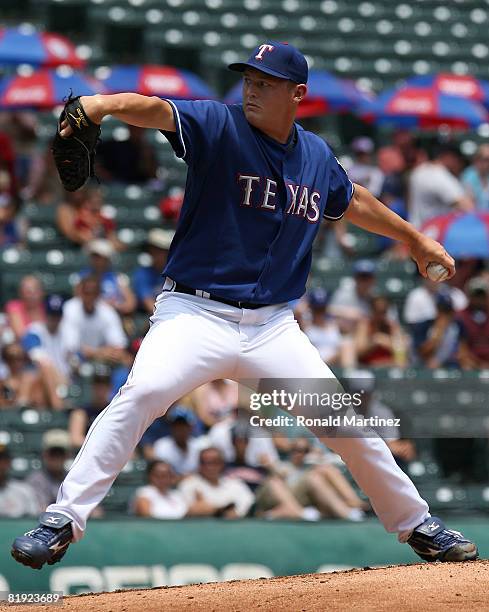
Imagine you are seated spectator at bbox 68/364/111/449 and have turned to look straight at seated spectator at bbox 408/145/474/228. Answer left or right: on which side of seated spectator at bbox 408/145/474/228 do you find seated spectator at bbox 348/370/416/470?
right

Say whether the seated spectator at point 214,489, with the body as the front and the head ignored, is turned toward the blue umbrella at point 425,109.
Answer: no

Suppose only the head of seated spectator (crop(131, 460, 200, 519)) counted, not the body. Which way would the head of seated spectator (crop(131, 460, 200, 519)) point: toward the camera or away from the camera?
toward the camera

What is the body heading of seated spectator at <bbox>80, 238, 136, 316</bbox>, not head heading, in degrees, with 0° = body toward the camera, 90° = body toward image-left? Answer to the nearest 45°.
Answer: approximately 0°

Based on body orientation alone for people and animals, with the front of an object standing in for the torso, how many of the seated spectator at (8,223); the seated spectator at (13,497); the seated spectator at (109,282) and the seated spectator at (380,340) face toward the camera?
4

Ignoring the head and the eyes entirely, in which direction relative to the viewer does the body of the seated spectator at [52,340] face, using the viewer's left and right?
facing the viewer

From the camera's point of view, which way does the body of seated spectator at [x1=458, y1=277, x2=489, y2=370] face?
toward the camera

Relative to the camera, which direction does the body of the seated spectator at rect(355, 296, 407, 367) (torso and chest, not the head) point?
toward the camera

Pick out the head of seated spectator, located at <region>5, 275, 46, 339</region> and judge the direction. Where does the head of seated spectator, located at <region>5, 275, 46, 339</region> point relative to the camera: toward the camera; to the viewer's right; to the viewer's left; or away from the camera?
toward the camera

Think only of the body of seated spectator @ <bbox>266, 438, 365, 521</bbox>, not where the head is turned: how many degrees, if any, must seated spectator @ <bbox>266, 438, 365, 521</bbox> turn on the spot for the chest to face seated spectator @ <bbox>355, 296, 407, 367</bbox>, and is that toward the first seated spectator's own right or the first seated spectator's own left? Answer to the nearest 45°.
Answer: approximately 135° to the first seated spectator's own left

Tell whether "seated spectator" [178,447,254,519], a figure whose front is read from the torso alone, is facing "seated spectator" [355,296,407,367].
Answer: no

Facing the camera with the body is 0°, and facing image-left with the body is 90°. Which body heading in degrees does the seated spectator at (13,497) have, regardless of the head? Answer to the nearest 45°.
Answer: approximately 0°

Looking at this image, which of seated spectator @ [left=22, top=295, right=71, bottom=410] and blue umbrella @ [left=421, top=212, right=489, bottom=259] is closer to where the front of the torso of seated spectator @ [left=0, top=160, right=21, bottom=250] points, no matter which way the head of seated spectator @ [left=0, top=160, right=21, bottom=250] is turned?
the seated spectator

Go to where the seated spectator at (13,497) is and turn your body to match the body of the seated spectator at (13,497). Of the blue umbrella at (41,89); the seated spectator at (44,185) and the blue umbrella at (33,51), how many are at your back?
3

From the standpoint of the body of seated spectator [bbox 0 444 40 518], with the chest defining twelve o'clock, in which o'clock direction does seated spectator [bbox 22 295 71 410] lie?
seated spectator [bbox 22 295 71 410] is roughly at 6 o'clock from seated spectator [bbox 0 444 40 518].

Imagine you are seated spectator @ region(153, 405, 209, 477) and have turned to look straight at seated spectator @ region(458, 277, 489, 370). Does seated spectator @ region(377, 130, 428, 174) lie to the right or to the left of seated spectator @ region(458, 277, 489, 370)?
left

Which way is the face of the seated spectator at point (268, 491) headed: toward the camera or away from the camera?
toward the camera

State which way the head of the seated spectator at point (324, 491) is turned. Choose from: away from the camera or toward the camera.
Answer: toward the camera
